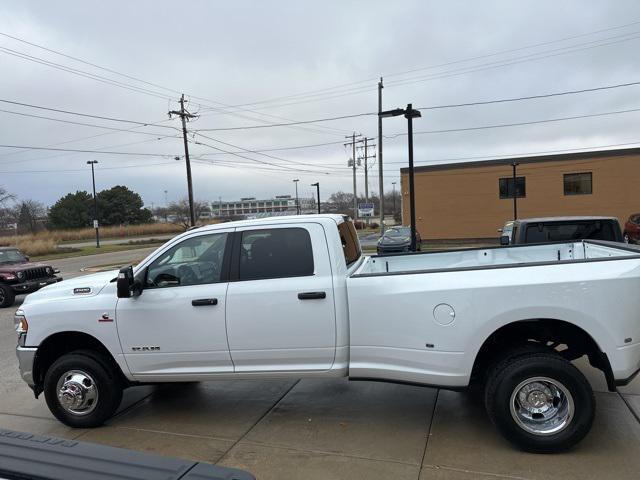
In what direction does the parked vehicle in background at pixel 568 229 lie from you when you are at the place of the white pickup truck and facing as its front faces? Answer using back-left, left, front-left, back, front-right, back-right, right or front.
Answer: back-right

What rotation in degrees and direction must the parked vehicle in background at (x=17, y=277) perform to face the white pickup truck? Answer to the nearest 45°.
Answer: approximately 45° to its right

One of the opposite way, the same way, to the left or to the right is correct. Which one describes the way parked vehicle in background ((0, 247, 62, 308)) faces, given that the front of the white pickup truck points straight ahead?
the opposite way

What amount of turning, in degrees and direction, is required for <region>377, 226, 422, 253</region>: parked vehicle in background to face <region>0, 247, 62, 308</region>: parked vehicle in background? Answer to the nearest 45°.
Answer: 0° — it already faces it

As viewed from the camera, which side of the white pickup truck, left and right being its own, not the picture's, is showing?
left

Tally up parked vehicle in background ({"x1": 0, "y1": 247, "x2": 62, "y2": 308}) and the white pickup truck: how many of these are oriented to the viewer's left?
1

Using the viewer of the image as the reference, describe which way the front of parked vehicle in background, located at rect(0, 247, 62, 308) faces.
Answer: facing the viewer and to the right of the viewer

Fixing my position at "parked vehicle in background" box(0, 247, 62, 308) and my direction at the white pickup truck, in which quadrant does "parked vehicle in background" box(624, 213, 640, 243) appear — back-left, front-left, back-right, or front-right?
front-left

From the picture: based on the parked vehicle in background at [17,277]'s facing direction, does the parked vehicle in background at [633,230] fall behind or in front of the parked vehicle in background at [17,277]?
in front

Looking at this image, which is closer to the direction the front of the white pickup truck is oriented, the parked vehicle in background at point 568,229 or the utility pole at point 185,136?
the utility pole

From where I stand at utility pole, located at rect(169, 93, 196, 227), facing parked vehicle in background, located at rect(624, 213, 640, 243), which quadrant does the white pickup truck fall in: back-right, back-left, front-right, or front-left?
front-right

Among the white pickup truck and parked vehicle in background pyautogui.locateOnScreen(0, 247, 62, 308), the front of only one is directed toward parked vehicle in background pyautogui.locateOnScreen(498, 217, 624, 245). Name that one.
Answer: parked vehicle in background pyautogui.locateOnScreen(0, 247, 62, 308)

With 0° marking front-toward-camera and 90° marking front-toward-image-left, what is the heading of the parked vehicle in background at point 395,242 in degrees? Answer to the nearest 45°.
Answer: approximately 45°
